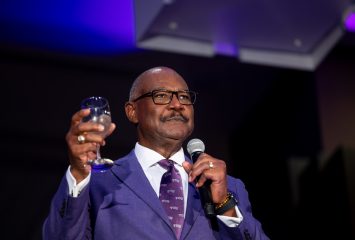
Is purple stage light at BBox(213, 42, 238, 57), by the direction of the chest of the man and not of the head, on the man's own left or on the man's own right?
on the man's own left

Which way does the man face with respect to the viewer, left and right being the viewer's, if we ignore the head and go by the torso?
facing the viewer and to the right of the viewer

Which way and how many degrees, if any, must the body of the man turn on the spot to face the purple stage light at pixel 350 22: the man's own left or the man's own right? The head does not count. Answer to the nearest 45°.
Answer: approximately 90° to the man's own left
